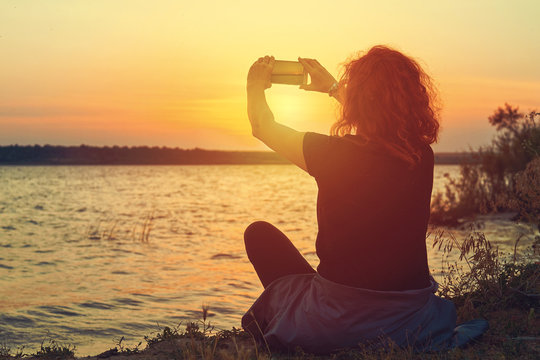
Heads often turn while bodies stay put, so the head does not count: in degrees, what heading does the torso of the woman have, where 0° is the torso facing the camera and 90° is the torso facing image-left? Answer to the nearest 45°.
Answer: approximately 135°

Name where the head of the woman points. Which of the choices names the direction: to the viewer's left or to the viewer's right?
to the viewer's left
